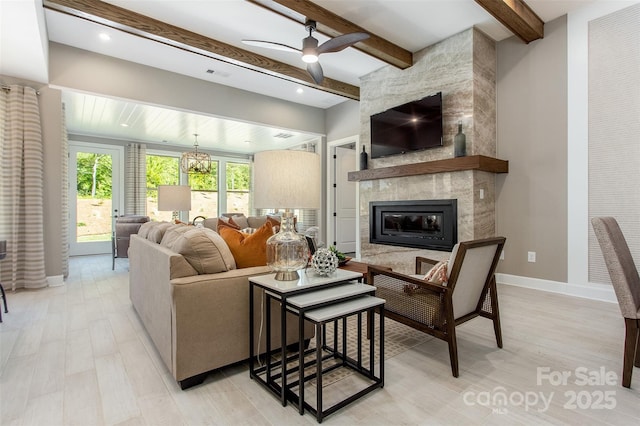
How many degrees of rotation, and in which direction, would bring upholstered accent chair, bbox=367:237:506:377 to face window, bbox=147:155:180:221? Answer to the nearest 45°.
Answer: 0° — it already faces it

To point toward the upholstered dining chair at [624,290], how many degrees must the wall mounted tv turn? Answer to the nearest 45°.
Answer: approximately 90° to its left

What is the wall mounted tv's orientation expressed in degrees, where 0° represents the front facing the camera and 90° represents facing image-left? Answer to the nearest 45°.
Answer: approximately 45°

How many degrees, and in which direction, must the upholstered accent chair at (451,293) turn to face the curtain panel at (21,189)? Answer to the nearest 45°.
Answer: approximately 45° to its left

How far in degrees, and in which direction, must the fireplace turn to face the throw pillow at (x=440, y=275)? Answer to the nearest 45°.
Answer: approximately 45° to its left

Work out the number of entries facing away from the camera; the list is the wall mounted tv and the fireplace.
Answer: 0

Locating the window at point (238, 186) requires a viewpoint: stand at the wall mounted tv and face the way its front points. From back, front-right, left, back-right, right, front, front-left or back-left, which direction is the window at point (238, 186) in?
right

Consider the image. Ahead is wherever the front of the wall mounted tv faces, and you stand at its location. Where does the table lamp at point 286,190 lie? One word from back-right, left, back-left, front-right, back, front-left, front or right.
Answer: front-left
